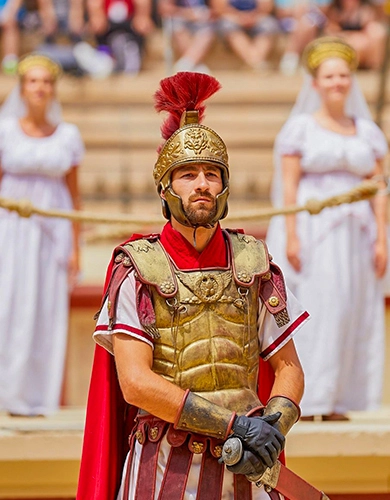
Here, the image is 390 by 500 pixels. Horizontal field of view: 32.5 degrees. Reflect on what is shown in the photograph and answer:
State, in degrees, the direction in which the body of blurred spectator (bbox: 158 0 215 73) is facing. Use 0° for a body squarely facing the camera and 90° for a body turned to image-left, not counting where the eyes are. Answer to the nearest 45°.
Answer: approximately 0°

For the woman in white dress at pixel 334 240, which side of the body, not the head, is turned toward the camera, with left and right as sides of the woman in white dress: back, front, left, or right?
front

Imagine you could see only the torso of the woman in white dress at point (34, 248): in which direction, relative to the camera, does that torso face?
toward the camera

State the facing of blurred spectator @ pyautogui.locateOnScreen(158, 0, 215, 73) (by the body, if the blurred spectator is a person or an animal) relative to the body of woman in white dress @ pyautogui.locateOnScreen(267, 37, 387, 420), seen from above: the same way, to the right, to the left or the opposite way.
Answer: the same way

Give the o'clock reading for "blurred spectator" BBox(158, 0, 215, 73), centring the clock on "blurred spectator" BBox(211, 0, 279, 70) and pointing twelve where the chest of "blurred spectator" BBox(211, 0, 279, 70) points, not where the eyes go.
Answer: "blurred spectator" BBox(158, 0, 215, 73) is roughly at 3 o'clock from "blurred spectator" BBox(211, 0, 279, 70).

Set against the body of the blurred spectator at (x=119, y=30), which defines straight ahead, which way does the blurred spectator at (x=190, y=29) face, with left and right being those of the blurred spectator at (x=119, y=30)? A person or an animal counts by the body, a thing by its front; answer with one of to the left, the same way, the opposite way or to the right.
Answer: the same way

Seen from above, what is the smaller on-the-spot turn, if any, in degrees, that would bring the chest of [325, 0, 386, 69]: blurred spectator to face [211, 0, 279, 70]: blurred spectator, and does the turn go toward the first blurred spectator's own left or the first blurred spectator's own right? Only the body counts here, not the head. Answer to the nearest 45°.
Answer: approximately 90° to the first blurred spectator's own right

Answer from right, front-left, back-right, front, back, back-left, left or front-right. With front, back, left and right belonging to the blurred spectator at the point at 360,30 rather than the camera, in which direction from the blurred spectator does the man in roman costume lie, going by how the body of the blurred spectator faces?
front

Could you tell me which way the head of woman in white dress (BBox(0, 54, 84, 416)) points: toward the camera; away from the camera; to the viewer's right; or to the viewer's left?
toward the camera

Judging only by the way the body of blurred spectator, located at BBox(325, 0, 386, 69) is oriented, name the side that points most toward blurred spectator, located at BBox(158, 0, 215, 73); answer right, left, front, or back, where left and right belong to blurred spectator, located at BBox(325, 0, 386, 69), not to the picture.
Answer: right

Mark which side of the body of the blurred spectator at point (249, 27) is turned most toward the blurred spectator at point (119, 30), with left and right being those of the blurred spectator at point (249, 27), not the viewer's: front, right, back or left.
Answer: right

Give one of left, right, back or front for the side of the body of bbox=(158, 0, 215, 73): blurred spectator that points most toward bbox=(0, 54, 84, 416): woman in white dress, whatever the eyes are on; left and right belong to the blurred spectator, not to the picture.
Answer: front

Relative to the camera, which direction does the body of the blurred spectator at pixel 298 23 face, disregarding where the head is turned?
toward the camera

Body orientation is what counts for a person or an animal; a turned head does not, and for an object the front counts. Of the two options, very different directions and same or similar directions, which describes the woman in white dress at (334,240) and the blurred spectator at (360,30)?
same or similar directions

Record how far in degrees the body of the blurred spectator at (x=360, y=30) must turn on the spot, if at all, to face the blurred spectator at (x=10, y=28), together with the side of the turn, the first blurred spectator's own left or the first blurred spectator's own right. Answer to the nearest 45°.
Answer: approximately 90° to the first blurred spectator's own right

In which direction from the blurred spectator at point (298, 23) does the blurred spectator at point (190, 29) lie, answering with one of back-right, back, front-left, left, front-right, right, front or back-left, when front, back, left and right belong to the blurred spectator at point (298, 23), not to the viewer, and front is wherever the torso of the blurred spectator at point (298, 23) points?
right

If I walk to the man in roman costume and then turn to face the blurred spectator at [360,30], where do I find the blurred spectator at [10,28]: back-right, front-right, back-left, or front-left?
front-left
